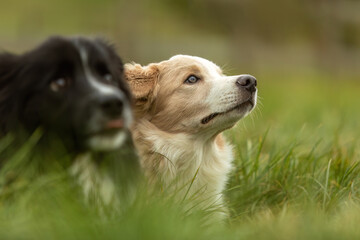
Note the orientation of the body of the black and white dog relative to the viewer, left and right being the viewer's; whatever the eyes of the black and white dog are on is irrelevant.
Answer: facing the viewer and to the right of the viewer
